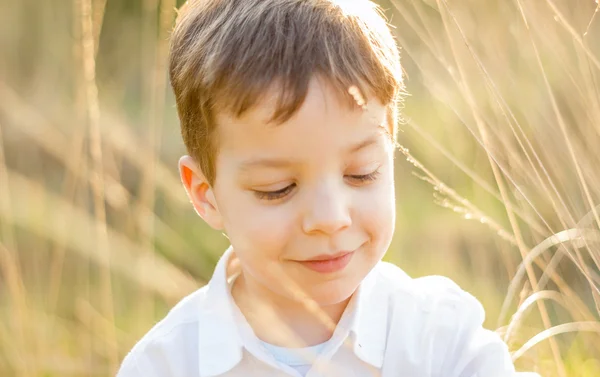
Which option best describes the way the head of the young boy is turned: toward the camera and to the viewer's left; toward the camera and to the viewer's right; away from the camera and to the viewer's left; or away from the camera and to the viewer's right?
toward the camera and to the viewer's right

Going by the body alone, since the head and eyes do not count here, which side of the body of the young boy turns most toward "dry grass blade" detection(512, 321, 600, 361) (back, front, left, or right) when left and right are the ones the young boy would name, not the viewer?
left

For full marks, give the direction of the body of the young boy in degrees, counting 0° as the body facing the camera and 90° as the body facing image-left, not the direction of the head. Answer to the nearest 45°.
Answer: approximately 0°

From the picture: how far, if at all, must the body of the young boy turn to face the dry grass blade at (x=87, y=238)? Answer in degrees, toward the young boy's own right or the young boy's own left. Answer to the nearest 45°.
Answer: approximately 135° to the young boy's own right
